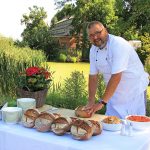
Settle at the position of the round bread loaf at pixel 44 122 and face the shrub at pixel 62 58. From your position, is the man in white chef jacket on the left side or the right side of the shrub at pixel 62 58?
right

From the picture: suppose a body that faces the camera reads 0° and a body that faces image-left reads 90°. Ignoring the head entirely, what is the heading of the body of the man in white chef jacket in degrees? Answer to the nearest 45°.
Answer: approximately 45°

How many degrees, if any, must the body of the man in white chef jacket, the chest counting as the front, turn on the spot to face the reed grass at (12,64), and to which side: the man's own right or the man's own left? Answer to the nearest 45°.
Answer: approximately 90° to the man's own right

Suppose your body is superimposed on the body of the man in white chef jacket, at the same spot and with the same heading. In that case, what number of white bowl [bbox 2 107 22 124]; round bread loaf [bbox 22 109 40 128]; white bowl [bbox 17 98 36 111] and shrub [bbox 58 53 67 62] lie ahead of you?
3
